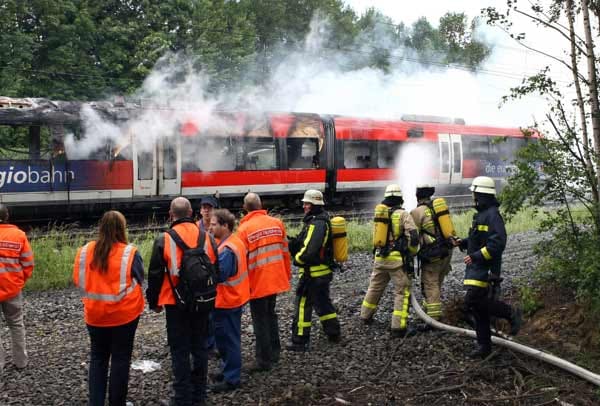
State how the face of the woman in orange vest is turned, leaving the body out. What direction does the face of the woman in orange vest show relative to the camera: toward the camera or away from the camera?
away from the camera

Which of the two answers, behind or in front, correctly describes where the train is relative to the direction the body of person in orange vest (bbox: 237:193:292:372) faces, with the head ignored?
in front

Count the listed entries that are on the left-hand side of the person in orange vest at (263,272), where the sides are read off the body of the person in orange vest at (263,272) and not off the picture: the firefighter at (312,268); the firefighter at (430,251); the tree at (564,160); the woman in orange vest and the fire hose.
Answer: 1

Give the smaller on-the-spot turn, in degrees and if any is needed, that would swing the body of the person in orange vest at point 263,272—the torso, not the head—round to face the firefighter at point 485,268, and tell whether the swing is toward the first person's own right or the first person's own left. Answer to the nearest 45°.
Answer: approximately 135° to the first person's own right

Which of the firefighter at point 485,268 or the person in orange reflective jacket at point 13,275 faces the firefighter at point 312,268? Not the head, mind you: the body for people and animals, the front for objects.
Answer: the firefighter at point 485,268

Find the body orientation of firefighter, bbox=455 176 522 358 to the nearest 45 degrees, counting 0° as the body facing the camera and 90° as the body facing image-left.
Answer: approximately 90°

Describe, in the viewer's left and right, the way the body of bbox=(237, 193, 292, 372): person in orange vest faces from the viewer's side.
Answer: facing away from the viewer and to the left of the viewer
